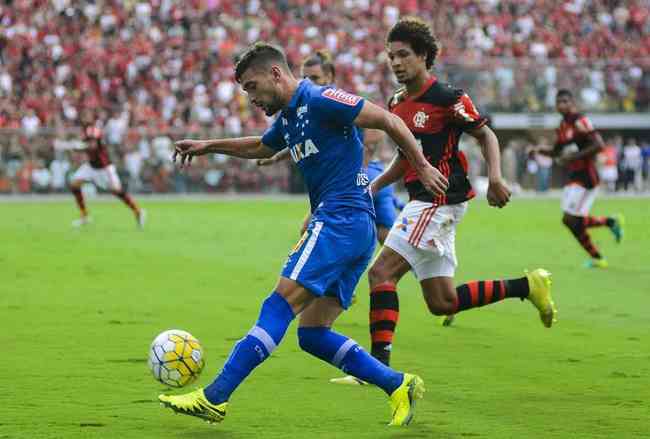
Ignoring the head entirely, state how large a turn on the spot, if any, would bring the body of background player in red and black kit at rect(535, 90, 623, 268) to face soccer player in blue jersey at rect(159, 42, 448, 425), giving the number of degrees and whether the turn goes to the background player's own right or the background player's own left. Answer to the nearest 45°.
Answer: approximately 45° to the background player's own left

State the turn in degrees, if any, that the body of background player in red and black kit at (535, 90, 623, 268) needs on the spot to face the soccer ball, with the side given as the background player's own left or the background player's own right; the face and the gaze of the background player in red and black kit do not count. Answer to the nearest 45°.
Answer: approximately 45° to the background player's own left

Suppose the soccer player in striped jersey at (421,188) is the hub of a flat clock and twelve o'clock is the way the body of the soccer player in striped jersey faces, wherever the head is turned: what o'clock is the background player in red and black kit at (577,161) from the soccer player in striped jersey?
The background player in red and black kit is roughly at 5 o'clock from the soccer player in striped jersey.

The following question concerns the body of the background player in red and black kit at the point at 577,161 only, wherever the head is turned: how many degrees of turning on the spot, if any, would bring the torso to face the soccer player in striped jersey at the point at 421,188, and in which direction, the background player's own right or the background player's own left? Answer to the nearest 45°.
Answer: approximately 45° to the background player's own left

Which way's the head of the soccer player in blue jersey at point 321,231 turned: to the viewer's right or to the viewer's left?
to the viewer's left

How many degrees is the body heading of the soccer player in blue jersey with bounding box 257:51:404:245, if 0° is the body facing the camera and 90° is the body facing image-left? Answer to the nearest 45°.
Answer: approximately 45°
